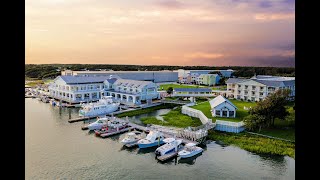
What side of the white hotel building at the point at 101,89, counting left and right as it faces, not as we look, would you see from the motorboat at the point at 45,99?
right

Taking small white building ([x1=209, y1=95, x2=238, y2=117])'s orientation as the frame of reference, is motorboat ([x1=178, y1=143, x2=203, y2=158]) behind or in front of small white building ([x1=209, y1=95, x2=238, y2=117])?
in front

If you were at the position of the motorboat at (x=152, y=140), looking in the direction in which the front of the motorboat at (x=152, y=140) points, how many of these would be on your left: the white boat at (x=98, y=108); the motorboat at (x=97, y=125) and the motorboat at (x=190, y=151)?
1

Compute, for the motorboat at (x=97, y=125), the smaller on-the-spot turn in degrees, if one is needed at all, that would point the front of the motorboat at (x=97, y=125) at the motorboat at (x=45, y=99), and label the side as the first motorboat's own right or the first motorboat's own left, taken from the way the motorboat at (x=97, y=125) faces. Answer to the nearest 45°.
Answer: approximately 135° to the first motorboat's own right

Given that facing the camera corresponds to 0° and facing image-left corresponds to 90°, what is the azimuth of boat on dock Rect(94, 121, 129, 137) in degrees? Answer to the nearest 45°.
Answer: approximately 45°

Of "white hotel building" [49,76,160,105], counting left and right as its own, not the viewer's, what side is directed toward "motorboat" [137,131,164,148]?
front

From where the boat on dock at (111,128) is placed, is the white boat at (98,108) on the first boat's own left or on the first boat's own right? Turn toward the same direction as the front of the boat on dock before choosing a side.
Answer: on the first boat's own right

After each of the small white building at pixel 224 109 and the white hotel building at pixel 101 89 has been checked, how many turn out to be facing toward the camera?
2
